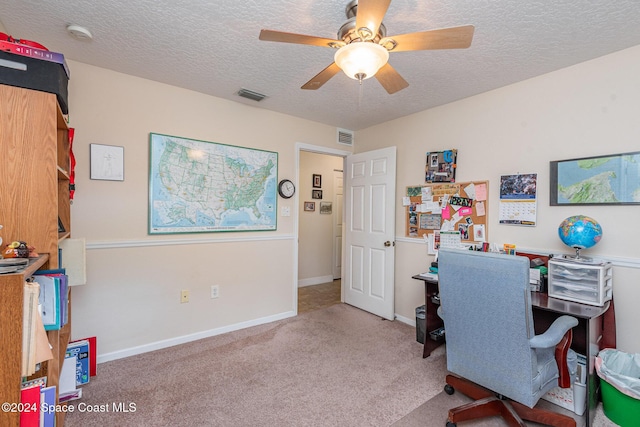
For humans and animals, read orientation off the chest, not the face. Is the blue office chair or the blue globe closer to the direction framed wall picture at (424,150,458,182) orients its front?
the blue office chair

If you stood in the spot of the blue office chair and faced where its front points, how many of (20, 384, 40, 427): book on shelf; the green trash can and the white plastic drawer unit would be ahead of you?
2

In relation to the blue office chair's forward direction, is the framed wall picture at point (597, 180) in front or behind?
in front

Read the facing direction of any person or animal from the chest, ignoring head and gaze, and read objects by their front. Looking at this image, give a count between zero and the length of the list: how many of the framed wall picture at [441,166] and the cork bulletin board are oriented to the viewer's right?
0

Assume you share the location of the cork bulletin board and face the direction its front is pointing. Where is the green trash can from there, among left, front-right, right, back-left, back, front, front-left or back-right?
left

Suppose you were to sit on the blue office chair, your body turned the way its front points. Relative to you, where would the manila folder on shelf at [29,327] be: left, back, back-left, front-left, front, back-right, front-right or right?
back

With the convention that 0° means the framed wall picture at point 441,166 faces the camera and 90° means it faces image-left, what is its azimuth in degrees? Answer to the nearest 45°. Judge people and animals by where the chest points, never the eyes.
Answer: approximately 45°

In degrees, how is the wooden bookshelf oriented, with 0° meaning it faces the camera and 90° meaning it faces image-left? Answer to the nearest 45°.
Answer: approximately 270°

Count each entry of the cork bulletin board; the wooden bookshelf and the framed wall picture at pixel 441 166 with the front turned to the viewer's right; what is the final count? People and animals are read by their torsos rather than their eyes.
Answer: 1

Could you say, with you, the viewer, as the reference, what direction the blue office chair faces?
facing away from the viewer and to the right of the viewer

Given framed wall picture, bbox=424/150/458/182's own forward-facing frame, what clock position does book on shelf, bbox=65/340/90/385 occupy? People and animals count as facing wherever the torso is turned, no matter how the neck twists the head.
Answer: The book on shelf is roughly at 12 o'clock from the framed wall picture.
